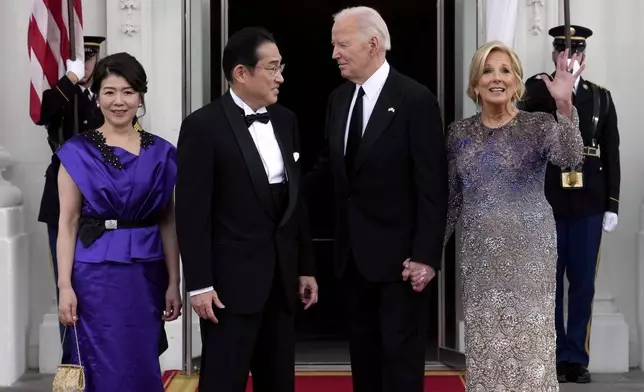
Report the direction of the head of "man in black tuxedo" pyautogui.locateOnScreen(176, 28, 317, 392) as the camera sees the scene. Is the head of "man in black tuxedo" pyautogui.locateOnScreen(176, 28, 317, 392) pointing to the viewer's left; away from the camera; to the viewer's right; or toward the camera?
to the viewer's right

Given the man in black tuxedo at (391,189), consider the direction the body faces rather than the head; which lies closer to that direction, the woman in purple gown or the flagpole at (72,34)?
the woman in purple gown

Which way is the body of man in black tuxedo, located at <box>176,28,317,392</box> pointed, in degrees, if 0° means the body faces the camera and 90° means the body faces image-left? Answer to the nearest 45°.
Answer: approximately 315°

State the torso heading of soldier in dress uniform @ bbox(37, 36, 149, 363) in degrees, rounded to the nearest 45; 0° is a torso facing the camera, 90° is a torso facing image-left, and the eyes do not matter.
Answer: approximately 315°

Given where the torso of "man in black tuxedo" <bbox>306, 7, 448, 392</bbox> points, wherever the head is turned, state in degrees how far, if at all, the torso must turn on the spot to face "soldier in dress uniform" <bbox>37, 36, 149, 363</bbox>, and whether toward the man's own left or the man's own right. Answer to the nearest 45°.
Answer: approximately 90° to the man's own right

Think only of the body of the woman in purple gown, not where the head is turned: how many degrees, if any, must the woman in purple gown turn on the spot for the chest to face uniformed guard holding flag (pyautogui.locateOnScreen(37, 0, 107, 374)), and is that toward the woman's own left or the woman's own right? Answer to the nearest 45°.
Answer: approximately 180°

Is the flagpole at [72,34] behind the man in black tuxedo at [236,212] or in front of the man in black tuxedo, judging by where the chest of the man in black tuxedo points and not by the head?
behind

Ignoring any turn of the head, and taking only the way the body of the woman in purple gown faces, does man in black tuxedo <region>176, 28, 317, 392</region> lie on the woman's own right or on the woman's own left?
on the woman's own left

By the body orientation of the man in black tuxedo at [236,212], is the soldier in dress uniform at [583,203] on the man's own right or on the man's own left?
on the man's own left
